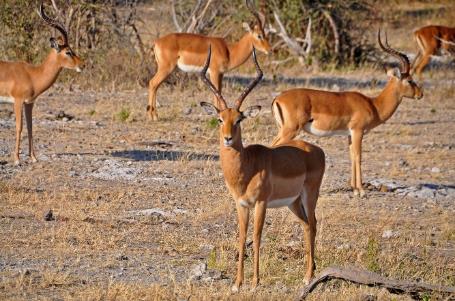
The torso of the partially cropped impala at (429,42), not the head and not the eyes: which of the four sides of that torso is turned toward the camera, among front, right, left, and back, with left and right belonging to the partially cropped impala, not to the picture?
right

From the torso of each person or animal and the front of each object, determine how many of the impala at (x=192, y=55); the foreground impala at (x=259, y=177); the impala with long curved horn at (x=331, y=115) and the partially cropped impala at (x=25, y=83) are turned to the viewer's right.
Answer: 3

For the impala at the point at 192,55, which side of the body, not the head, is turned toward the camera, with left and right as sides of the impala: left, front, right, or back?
right

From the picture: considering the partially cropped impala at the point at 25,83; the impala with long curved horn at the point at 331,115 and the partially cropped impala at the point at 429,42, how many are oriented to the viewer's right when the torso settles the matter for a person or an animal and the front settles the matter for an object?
3

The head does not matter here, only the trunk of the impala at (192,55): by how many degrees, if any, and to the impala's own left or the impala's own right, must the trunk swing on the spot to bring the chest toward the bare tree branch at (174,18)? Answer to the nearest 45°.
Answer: approximately 90° to the impala's own left

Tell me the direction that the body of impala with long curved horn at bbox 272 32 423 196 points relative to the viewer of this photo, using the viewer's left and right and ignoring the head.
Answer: facing to the right of the viewer

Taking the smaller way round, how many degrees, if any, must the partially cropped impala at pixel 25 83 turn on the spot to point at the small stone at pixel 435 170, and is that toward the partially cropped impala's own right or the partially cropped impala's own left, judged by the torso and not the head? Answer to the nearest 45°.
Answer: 0° — it already faces it

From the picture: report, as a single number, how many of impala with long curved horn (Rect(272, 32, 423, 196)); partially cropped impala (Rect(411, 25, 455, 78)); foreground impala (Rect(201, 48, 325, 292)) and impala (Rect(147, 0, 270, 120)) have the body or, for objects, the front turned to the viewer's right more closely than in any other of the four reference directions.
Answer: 3

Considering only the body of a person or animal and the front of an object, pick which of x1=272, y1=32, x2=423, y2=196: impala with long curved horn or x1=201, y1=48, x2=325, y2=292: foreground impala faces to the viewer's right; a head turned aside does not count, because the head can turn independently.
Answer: the impala with long curved horn

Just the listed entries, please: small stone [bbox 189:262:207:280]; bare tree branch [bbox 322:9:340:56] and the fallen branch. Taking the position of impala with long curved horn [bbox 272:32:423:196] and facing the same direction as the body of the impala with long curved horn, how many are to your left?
1

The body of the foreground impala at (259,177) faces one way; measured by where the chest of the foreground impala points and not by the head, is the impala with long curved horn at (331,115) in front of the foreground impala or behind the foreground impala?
behind

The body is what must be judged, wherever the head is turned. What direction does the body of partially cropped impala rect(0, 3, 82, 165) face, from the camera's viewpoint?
to the viewer's right

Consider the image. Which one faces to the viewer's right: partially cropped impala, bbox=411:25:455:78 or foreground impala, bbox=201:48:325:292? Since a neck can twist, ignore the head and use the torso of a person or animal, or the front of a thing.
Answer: the partially cropped impala
